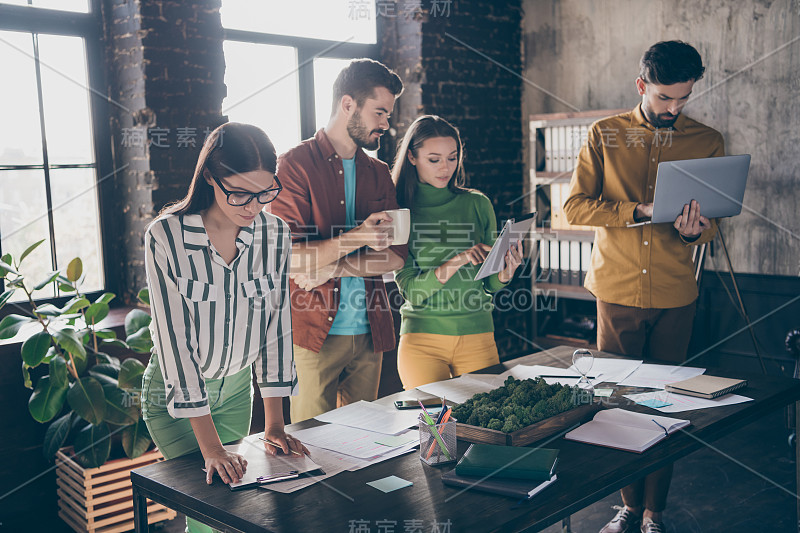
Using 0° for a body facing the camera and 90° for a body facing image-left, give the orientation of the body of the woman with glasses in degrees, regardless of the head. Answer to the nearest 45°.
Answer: approximately 315°

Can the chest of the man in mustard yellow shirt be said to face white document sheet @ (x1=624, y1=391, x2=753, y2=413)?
yes

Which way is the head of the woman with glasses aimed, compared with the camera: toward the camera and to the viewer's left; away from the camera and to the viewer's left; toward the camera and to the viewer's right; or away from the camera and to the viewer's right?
toward the camera and to the viewer's right

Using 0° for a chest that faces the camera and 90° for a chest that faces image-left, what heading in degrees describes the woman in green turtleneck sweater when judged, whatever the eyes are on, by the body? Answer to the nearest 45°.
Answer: approximately 315°

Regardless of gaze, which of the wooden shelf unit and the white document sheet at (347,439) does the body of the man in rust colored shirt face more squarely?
the white document sheet

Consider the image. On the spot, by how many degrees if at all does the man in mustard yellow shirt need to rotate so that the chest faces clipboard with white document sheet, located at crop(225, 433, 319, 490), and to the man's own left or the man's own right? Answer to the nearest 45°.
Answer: approximately 45° to the man's own right

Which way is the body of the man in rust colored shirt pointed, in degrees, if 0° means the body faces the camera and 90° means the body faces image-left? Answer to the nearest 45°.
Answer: approximately 315°

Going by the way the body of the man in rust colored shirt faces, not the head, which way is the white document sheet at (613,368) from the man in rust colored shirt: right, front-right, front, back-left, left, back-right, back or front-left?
front-left

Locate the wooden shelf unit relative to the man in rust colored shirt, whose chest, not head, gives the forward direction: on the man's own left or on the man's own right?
on the man's own left
